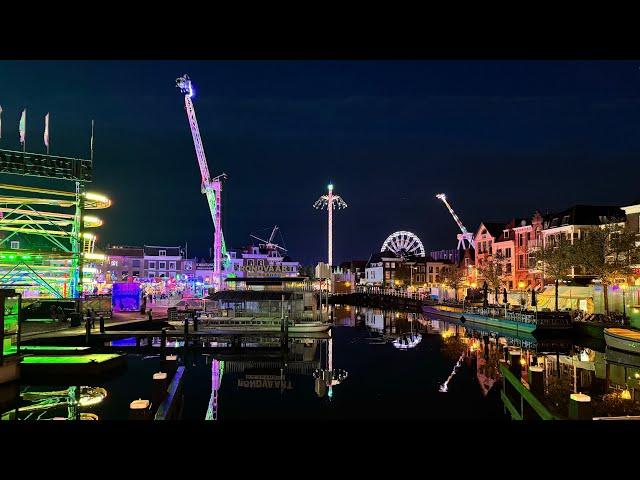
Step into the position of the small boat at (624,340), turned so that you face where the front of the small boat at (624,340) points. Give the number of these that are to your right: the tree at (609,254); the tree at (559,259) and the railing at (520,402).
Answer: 2

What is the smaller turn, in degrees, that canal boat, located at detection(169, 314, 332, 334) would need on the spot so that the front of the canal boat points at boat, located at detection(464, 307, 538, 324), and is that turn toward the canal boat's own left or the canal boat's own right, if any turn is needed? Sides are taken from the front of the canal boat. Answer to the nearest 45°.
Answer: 0° — it already faces it

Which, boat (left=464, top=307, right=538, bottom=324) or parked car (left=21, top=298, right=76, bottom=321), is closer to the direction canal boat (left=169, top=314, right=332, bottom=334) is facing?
the boat

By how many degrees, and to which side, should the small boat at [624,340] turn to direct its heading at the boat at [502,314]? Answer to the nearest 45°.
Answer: approximately 45° to its right

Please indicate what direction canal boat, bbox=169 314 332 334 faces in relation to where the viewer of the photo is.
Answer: facing to the right of the viewer

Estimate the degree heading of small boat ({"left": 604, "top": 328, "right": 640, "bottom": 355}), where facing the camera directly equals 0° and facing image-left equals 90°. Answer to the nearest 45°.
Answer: approximately 90°
